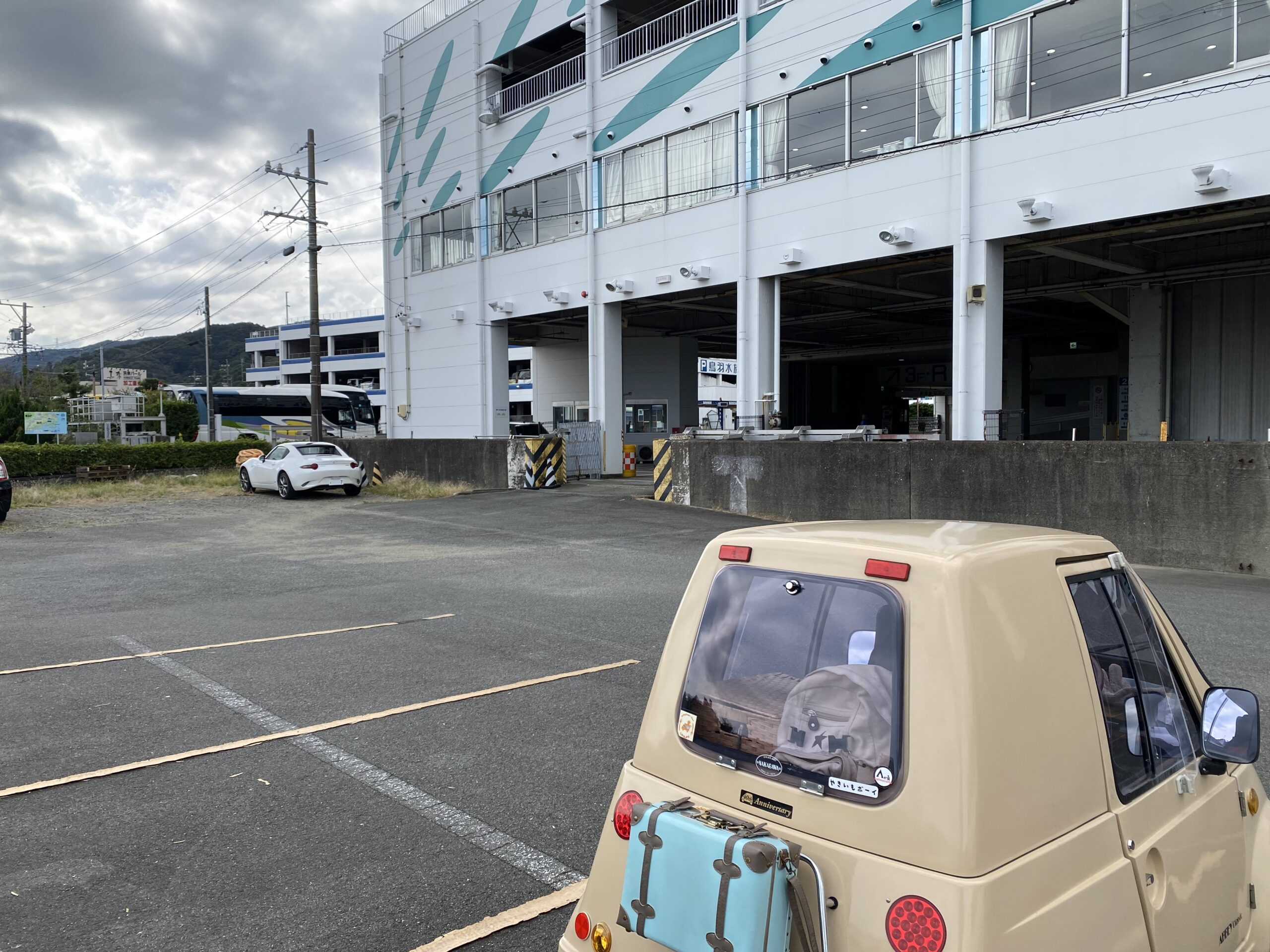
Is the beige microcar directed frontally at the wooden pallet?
no

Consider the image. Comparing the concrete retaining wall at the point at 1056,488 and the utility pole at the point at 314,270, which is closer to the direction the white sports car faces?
the utility pole

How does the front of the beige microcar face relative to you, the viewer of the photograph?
facing away from the viewer and to the right of the viewer

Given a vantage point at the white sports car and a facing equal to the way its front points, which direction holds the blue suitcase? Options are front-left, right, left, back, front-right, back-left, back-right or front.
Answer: back-left

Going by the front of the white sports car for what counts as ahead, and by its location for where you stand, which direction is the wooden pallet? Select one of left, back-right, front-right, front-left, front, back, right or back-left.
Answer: front

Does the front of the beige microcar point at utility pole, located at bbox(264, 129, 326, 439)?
no

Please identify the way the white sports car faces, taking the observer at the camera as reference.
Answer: facing away from the viewer and to the left of the viewer

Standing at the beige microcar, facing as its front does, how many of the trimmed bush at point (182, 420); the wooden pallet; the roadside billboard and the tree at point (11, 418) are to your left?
4

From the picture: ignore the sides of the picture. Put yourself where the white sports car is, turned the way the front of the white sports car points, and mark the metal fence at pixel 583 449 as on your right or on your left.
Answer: on your right

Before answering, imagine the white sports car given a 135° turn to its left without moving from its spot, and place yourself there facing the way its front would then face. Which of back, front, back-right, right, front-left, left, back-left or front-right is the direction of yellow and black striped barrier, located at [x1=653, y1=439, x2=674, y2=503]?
front-left

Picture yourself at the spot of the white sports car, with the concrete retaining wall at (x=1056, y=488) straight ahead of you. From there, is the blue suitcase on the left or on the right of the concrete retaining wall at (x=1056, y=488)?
right

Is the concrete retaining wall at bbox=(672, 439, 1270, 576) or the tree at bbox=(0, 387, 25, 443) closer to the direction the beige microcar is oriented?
the concrete retaining wall

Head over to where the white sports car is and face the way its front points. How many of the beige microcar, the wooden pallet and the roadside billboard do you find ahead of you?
2

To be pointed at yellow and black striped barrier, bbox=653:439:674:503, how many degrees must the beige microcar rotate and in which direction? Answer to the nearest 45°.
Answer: approximately 45° to its left

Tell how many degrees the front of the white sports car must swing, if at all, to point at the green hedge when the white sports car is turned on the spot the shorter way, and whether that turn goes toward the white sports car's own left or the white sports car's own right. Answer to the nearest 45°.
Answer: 0° — it already faces it

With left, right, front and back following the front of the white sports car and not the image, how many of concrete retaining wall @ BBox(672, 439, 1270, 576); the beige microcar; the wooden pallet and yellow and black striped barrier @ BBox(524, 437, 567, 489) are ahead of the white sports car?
1

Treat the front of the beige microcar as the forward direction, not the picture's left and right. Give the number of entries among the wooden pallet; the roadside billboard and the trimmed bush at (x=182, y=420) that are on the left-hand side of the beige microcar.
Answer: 3

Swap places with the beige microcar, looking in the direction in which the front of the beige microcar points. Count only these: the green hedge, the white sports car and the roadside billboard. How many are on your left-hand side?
3

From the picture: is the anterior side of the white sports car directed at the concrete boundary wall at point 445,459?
no
